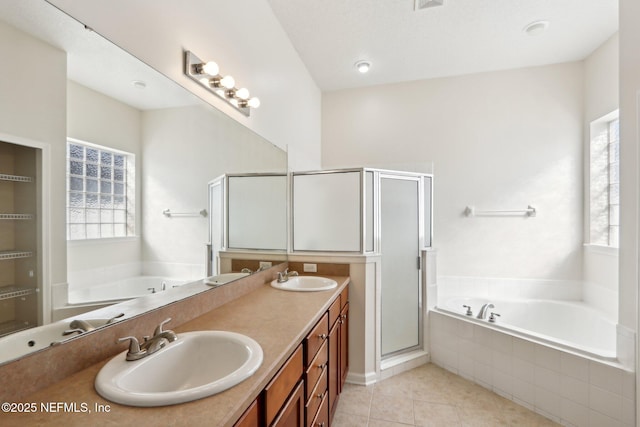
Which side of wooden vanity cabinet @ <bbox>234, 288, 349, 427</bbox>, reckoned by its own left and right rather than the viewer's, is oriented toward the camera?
right

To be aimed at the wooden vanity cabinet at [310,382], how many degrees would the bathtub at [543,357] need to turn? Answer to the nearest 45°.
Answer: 0° — it already faces it

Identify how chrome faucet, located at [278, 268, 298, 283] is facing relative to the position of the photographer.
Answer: facing to the right of the viewer

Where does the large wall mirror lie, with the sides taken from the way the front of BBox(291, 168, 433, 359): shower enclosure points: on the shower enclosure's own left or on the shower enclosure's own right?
on the shower enclosure's own right

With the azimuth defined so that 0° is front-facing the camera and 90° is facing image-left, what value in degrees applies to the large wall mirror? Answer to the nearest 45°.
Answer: approximately 315°

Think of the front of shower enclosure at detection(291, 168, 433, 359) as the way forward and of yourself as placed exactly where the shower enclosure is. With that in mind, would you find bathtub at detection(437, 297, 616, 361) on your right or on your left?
on your left

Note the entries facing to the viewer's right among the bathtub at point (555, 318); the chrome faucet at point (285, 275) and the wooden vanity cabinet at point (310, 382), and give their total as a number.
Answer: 2
